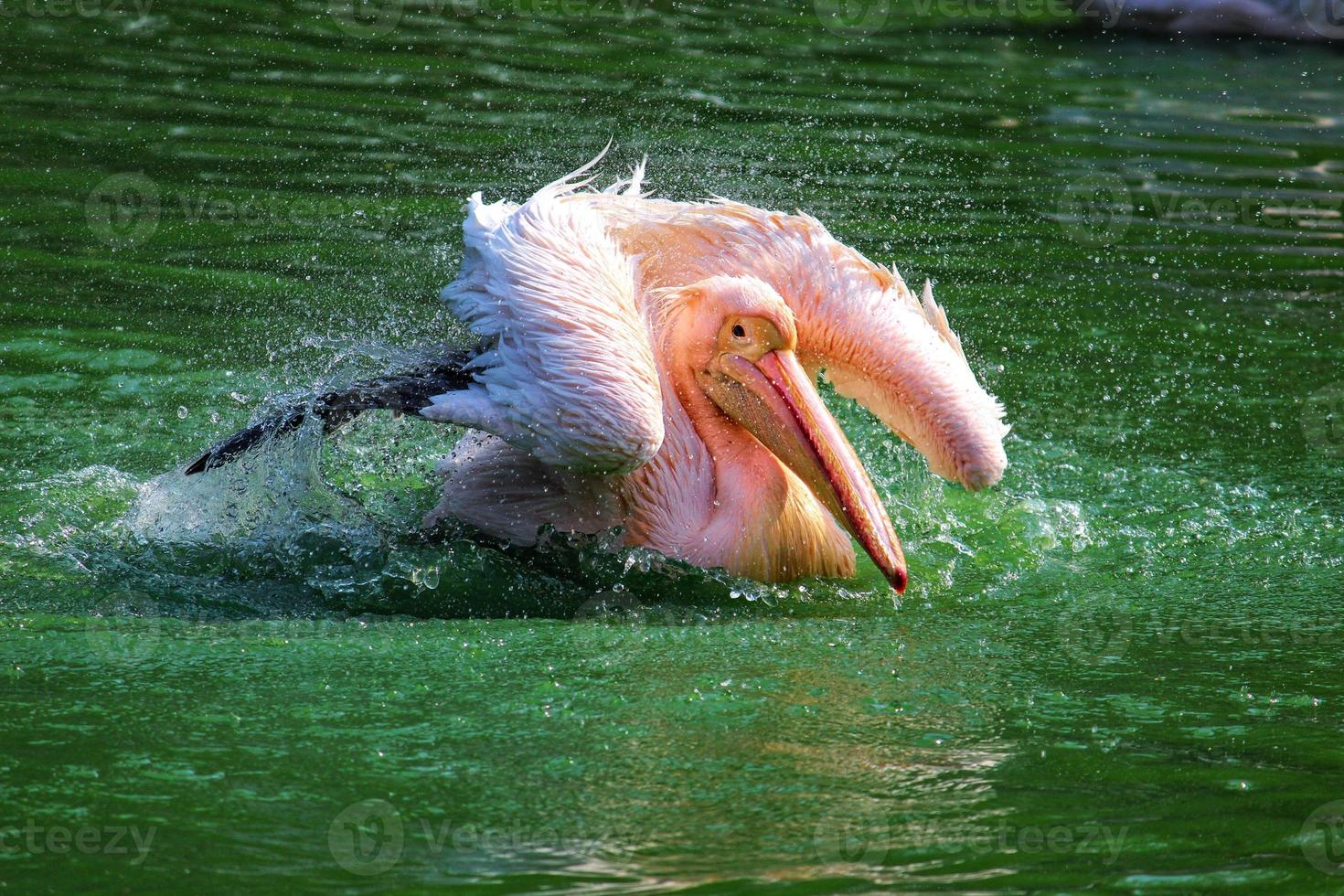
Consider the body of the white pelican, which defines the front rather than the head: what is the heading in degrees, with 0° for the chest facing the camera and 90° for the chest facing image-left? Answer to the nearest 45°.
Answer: approximately 315°
